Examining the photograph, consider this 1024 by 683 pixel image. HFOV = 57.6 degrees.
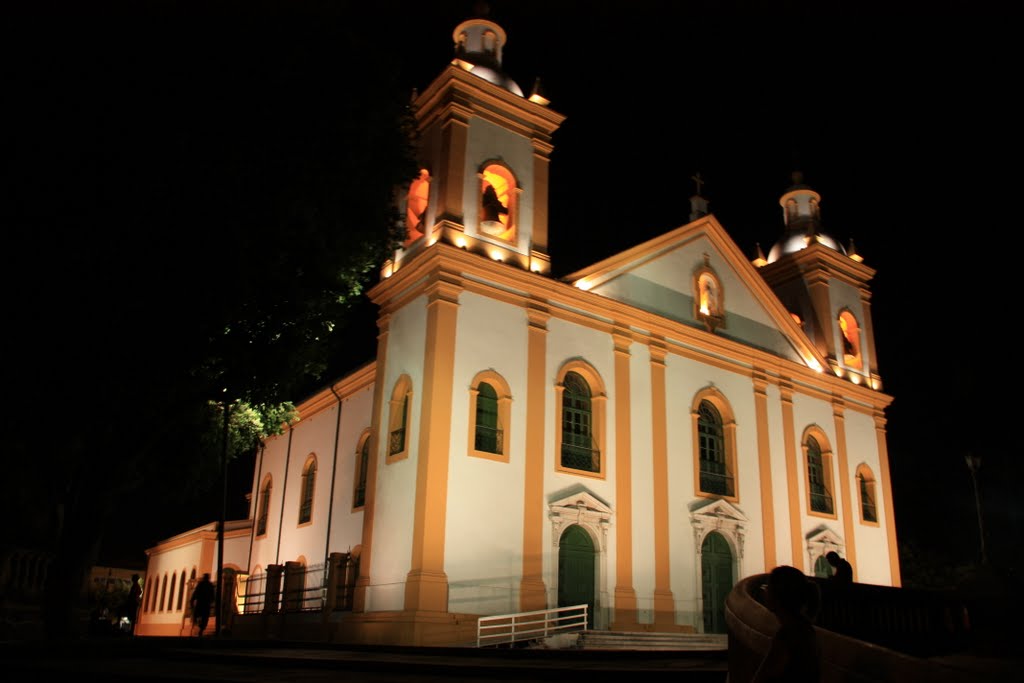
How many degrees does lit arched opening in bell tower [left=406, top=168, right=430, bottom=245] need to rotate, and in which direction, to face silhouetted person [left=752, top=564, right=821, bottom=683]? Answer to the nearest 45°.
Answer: approximately 45° to its left

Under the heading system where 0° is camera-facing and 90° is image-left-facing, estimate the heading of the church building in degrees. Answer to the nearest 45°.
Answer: approximately 315°

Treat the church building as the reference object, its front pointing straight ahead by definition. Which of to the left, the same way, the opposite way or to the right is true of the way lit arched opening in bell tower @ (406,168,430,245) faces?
to the right

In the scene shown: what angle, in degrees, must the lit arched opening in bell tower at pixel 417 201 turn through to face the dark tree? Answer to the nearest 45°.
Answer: approximately 45° to its left

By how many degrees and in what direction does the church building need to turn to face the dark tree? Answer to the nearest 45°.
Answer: approximately 90° to its right

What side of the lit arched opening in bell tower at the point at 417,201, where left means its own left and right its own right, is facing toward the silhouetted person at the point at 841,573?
left
